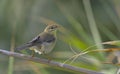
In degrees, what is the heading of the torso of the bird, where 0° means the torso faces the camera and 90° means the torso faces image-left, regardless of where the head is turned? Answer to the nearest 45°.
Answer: approximately 270°
